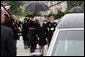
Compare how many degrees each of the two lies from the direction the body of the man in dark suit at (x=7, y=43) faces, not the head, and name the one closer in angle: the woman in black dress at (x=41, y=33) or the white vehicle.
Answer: the woman in black dress

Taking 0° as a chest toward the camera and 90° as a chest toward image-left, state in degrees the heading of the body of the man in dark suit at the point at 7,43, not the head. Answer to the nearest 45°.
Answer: approximately 180°

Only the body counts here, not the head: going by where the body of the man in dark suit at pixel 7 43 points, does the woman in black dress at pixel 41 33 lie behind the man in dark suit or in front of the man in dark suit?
in front

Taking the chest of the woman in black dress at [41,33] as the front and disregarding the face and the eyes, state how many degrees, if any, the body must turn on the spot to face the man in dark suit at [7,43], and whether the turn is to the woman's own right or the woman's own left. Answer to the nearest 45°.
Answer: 0° — they already face them

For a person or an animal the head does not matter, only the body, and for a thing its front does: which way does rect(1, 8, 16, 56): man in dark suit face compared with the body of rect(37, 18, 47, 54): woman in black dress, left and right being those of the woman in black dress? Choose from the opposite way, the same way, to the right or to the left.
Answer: the opposite way
